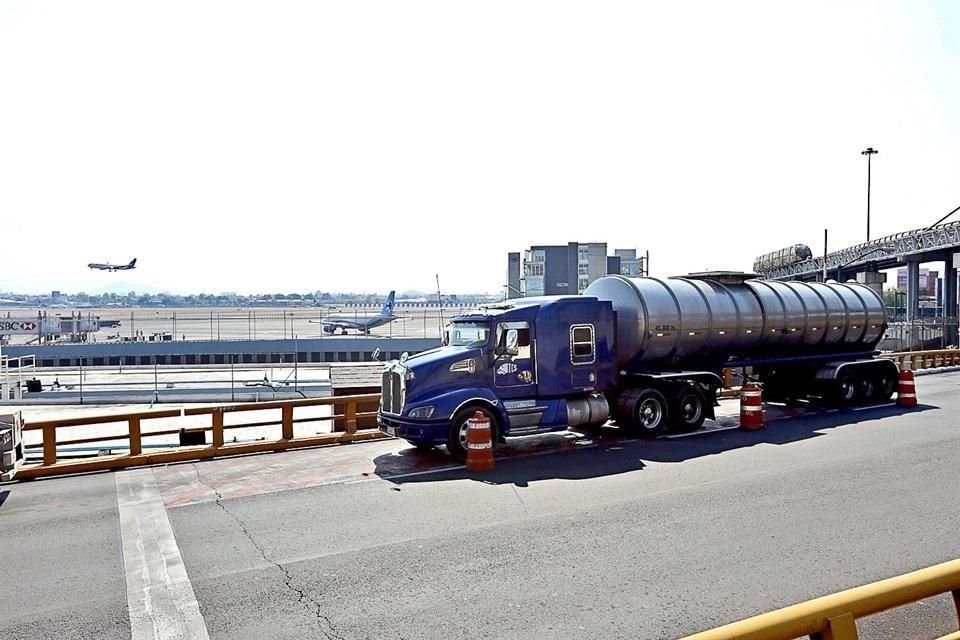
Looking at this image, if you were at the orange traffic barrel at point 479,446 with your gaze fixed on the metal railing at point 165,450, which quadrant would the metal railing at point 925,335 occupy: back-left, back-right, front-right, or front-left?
back-right

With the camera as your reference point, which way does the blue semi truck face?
facing the viewer and to the left of the viewer

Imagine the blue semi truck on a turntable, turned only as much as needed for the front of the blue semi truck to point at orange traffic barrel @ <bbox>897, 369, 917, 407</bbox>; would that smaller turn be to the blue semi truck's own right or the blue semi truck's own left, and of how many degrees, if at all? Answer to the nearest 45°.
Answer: approximately 180°

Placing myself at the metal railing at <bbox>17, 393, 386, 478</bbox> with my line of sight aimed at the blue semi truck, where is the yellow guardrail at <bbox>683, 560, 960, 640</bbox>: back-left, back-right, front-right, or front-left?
front-right

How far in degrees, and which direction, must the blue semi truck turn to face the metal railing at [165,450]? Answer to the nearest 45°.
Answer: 0° — it already faces it

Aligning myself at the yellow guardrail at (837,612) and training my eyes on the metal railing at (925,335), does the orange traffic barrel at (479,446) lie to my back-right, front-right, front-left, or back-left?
front-left

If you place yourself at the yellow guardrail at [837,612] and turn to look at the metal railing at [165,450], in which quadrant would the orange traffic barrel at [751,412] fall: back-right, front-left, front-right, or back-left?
front-right

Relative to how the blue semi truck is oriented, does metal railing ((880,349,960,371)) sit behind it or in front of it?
behind

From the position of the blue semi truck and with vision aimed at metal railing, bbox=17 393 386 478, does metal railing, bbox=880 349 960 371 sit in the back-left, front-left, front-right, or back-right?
back-right

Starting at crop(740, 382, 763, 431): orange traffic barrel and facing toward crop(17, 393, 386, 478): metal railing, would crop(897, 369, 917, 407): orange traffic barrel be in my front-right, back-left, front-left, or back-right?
back-right

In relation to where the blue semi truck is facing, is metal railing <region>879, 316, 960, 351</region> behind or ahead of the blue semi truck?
behind

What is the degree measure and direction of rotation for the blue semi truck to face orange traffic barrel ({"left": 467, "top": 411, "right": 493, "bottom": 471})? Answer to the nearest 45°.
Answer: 0° — it already faces it

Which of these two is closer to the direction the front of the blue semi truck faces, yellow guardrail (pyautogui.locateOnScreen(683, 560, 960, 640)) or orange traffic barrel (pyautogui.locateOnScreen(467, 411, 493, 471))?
the orange traffic barrel
